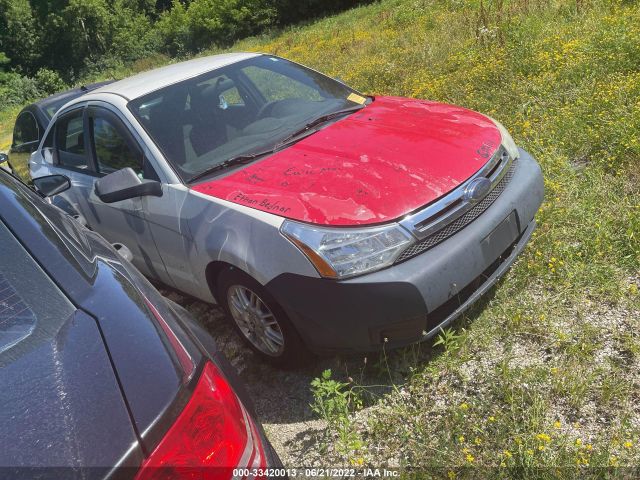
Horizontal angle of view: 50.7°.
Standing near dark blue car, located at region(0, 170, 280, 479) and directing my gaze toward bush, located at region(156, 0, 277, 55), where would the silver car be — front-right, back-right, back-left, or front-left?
front-right

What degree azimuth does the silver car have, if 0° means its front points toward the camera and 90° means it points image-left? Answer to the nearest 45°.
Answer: approximately 315°

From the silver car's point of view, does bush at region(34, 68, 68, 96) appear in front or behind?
behind

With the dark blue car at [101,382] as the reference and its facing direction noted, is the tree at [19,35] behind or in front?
in front

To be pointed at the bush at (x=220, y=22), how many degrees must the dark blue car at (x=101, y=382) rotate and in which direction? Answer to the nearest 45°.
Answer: approximately 45° to its right

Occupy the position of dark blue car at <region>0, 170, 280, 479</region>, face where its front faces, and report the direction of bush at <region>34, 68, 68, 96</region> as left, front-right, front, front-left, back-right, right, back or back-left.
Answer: front-right

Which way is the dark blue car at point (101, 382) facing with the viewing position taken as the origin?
facing away from the viewer and to the left of the viewer

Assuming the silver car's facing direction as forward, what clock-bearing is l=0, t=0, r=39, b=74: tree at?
The tree is roughly at 7 o'clock from the silver car.

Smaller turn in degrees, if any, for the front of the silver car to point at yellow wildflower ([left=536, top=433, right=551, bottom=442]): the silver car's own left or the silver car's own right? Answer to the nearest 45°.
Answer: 0° — it already faces it

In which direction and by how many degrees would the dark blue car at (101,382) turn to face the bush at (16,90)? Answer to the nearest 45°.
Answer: approximately 45° to its right

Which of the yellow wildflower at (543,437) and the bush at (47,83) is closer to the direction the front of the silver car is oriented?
the yellow wildflower

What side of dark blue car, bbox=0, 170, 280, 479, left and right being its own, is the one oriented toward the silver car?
right

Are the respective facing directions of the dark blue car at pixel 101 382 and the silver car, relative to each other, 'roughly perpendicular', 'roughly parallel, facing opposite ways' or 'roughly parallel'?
roughly parallel, facing opposite ways
